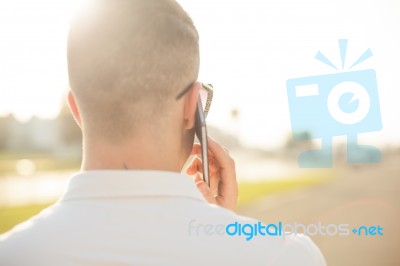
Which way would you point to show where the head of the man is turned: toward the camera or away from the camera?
away from the camera

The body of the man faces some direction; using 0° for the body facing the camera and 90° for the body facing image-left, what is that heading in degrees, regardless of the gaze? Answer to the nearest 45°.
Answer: approximately 180°
